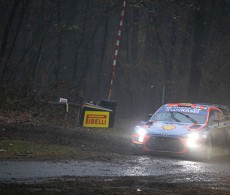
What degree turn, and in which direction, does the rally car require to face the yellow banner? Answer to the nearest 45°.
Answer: approximately 90° to its right

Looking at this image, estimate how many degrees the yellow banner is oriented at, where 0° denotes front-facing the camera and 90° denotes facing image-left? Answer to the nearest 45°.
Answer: approximately 0°

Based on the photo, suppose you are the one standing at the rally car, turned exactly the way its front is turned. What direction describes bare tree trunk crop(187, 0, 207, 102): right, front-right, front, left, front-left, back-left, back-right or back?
back-right

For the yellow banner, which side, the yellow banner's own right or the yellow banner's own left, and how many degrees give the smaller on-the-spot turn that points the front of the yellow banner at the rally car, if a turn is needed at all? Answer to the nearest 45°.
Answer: approximately 45° to the yellow banner's own left

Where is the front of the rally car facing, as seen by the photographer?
facing the viewer and to the left of the viewer

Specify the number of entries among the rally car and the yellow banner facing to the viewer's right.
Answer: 0

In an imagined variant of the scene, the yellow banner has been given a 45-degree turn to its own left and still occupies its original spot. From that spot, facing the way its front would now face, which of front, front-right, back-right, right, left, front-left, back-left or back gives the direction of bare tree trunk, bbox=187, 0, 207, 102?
left
